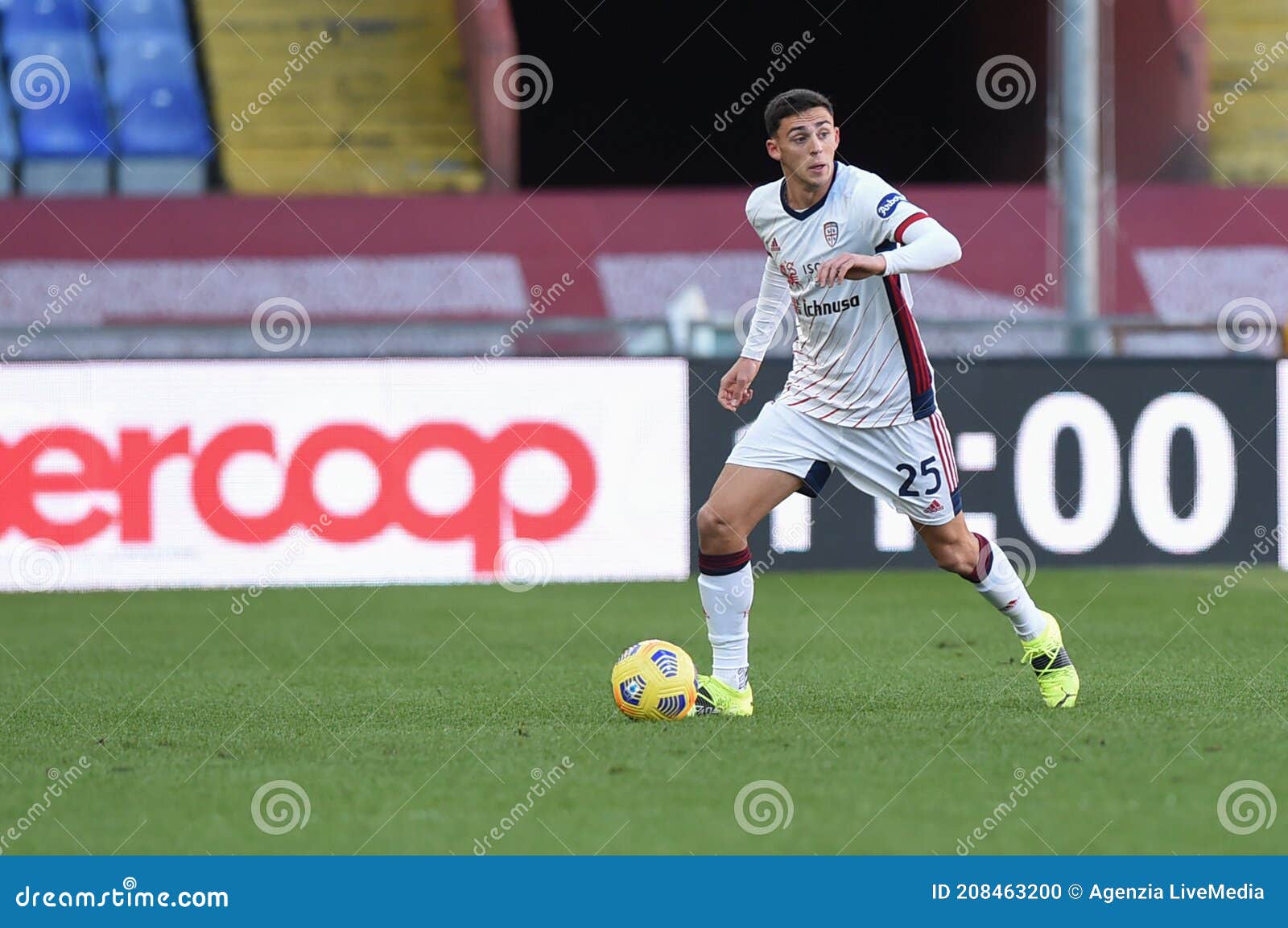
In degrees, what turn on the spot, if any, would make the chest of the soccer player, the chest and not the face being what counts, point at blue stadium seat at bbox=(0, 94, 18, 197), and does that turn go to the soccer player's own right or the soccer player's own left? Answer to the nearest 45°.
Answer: approximately 90° to the soccer player's own right

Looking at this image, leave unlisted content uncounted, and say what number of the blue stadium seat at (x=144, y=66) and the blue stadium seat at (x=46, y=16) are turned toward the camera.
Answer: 2

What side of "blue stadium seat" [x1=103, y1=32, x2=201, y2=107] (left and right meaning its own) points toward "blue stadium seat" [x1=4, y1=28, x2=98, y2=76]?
right

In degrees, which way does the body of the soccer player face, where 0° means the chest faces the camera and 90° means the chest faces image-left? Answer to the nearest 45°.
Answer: approximately 45°

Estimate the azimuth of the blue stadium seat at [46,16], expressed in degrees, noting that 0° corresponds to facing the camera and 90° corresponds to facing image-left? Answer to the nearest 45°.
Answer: approximately 0°

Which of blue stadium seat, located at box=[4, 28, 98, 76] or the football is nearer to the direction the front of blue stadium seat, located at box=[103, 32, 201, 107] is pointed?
the football

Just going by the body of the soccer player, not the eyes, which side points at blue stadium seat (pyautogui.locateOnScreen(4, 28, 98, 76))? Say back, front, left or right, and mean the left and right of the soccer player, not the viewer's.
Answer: right

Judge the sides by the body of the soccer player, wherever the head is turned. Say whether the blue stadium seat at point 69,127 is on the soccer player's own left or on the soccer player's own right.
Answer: on the soccer player's own right

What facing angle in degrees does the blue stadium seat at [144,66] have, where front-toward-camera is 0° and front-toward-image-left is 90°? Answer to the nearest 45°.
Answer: approximately 0°
